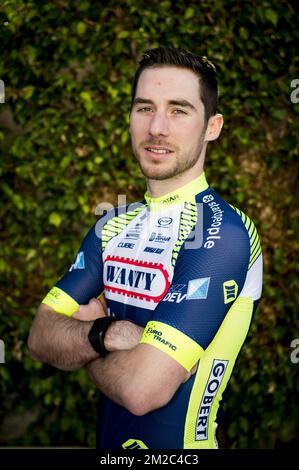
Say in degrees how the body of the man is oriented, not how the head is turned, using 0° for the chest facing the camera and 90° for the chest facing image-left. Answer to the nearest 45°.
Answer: approximately 45°
